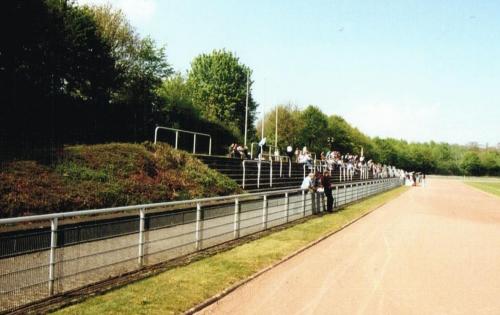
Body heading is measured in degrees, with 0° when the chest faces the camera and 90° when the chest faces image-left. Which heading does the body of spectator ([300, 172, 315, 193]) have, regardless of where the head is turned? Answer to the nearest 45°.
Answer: approximately 270°

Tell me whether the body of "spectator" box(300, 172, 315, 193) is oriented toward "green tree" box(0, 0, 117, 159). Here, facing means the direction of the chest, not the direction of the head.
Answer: no

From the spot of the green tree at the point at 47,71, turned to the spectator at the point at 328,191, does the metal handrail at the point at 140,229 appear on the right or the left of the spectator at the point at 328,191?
right

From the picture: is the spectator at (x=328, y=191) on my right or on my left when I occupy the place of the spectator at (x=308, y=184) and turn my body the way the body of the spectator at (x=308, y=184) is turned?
on my left
